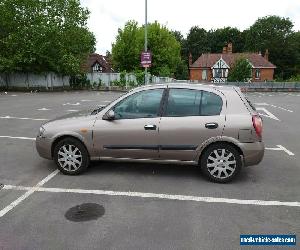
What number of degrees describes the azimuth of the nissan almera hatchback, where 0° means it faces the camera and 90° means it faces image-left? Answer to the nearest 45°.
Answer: approximately 90°

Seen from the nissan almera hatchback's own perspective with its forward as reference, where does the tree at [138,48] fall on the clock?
The tree is roughly at 3 o'clock from the nissan almera hatchback.

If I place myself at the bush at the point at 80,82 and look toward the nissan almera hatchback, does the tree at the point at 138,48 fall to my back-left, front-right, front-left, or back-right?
back-left

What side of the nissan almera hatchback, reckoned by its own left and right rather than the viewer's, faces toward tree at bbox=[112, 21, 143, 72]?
right

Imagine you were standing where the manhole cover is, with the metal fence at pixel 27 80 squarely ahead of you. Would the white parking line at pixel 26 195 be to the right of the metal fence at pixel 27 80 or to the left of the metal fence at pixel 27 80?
left

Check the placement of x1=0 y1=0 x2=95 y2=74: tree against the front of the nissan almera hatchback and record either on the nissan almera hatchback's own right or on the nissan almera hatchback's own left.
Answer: on the nissan almera hatchback's own right

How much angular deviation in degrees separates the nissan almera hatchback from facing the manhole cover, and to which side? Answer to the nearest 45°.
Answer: approximately 45° to its left

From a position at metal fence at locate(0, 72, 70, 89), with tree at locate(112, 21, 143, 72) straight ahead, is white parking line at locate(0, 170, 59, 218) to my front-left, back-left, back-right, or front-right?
back-right
